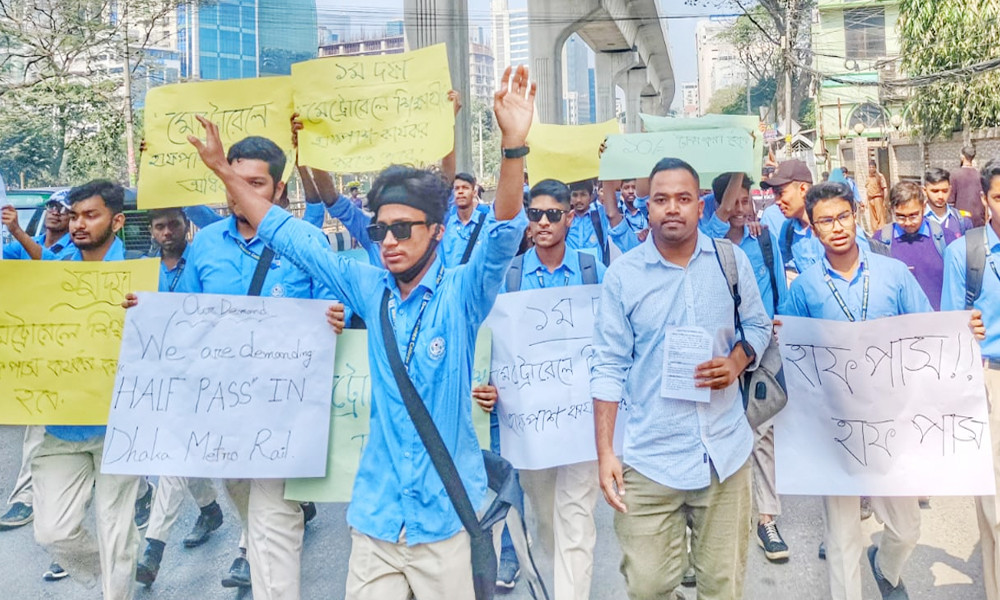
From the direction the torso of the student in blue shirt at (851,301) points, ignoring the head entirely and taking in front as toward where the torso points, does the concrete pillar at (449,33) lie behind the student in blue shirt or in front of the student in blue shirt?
behind

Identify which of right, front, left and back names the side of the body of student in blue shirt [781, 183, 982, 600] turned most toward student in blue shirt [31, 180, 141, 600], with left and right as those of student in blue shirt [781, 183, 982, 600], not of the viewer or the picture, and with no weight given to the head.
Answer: right

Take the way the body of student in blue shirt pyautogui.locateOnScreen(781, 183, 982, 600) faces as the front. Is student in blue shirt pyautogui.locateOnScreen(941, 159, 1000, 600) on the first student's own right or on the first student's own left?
on the first student's own left

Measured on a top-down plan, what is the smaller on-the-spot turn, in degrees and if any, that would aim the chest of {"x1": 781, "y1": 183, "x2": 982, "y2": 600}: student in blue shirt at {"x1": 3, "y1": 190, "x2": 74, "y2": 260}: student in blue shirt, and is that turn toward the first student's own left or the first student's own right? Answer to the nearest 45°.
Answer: approximately 90° to the first student's own right

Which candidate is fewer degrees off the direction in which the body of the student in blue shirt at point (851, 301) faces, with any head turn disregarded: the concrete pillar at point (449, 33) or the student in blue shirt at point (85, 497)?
the student in blue shirt

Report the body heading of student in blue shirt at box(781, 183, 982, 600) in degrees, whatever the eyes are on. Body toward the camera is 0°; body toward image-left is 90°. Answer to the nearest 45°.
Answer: approximately 0°
